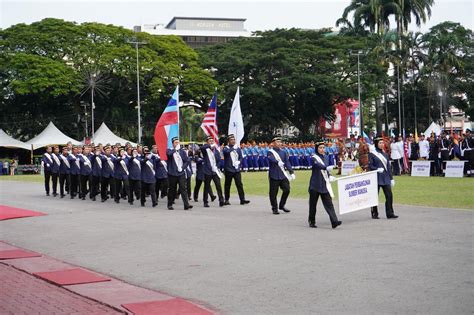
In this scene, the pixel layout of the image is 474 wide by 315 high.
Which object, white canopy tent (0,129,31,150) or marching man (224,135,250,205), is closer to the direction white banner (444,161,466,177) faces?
the marching man

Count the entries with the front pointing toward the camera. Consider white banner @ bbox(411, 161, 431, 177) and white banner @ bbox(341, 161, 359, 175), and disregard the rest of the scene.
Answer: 2

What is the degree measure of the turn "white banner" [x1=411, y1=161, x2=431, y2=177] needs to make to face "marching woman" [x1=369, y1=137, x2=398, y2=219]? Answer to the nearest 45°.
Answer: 0° — it already faces them

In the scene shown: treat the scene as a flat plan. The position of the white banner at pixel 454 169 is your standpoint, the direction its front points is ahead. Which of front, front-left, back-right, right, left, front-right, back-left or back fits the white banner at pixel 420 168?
back-right
